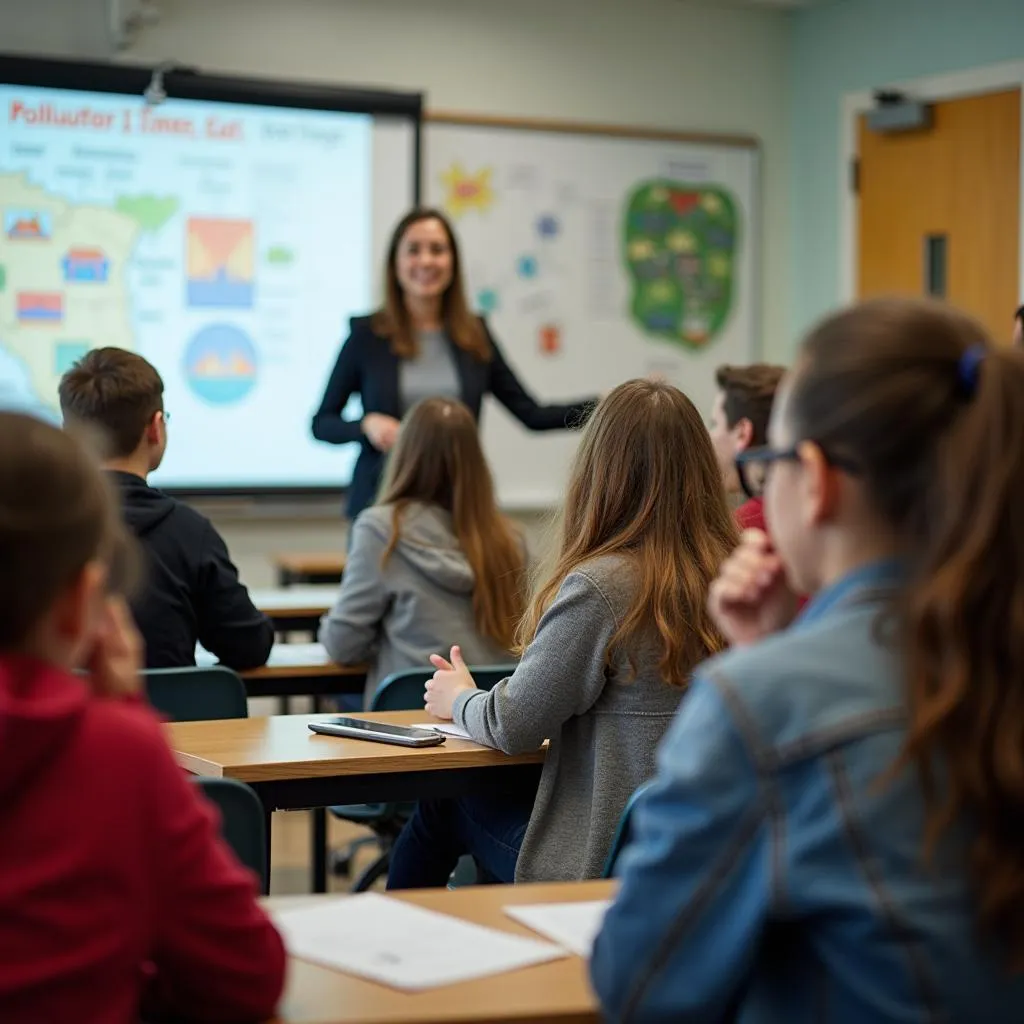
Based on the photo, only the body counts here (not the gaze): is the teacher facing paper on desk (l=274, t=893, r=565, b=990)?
yes

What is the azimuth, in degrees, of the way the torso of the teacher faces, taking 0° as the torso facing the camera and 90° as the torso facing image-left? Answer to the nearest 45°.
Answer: approximately 0°

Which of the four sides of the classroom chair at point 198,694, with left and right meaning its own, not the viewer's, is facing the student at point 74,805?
back

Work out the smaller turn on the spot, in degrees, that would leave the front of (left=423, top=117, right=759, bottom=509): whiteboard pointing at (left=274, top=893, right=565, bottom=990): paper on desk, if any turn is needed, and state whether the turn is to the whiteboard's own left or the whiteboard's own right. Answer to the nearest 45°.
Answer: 0° — it already faces it

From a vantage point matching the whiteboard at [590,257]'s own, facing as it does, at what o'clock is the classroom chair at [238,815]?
The classroom chair is roughly at 12 o'clock from the whiteboard.

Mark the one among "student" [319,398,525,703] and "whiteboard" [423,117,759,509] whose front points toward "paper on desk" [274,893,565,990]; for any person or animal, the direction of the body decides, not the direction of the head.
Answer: the whiteboard

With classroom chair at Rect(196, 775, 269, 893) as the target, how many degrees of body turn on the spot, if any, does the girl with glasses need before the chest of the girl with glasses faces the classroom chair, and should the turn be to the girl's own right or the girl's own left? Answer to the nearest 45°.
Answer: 0° — they already face it

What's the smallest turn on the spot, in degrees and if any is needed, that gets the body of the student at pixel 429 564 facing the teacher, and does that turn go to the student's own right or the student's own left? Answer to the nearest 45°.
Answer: approximately 45° to the student's own right

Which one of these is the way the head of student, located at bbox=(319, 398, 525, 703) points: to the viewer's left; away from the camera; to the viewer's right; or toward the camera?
away from the camera

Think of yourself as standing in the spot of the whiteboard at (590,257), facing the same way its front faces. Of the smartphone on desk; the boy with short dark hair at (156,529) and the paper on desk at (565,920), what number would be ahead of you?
3

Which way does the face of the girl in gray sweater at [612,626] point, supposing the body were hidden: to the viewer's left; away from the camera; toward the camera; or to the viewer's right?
away from the camera

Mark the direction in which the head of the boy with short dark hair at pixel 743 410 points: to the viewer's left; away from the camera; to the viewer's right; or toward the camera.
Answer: to the viewer's left

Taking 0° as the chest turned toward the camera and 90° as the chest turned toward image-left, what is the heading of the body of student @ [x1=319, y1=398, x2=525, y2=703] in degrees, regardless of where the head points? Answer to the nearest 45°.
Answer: approximately 135°

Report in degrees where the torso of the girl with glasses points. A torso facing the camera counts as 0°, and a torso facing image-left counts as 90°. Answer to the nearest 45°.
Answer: approximately 135°

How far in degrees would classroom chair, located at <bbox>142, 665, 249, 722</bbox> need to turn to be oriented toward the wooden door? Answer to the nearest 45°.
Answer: approximately 45° to its right

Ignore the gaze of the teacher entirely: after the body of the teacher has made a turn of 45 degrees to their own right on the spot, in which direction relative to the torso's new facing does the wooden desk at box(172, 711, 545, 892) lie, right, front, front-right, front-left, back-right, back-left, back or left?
front-left

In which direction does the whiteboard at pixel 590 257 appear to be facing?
toward the camera
